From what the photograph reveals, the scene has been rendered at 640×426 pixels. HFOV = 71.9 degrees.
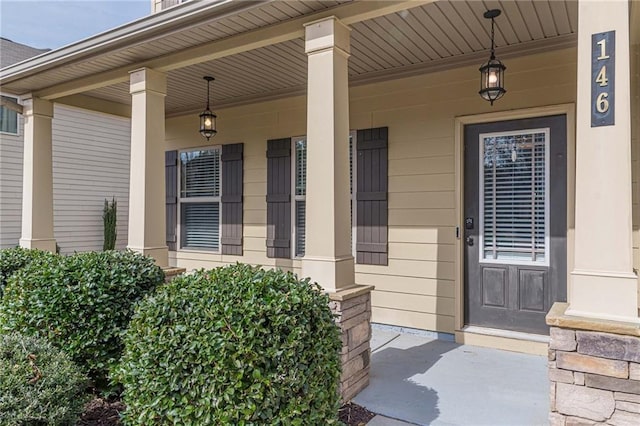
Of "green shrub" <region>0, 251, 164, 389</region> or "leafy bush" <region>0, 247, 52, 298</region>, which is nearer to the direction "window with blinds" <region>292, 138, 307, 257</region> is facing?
the green shrub

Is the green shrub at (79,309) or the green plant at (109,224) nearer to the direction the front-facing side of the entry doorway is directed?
the green shrub

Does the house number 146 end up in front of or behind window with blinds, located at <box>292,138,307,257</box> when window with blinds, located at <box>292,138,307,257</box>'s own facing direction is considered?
in front

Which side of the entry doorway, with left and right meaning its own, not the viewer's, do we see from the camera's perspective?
front

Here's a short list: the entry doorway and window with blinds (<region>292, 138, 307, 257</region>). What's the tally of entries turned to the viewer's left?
0

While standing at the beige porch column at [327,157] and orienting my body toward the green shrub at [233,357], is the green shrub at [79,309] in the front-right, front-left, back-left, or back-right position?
front-right

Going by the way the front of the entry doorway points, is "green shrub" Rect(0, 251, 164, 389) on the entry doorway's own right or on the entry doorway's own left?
on the entry doorway's own right

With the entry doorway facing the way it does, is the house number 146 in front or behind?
in front

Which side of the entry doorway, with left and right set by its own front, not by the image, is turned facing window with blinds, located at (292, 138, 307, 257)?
right

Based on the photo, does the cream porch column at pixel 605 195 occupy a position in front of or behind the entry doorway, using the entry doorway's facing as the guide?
in front
